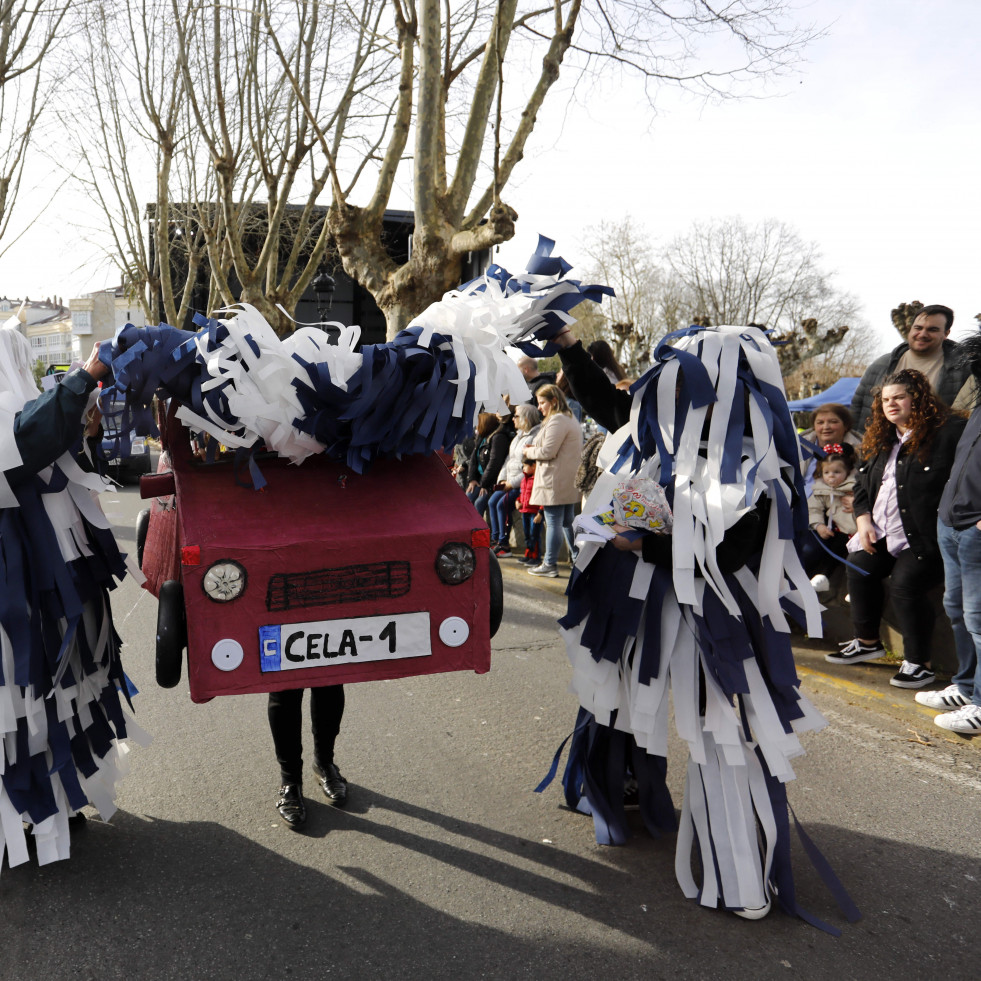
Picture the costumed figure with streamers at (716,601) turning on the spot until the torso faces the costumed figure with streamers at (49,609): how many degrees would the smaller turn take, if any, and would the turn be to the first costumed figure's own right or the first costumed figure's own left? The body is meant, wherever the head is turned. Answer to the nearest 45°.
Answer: approximately 45° to the first costumed figure's own right

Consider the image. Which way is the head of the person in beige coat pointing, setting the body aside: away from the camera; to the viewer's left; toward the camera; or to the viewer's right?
to the viewer's left

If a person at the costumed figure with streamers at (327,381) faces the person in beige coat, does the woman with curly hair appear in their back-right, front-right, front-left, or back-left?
front-right

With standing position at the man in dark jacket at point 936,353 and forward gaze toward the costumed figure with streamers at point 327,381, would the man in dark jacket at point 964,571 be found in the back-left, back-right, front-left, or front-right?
front-left

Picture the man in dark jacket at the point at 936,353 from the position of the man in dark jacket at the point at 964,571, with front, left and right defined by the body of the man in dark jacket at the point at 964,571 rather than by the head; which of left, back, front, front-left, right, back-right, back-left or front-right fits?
right

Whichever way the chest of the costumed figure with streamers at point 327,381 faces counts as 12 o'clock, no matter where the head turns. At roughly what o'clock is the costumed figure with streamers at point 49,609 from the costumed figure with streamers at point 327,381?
the costumed figure with streamers at point 49,609 is roughly at 4 o'clock from the costumed figure with streamers at point 327,381.

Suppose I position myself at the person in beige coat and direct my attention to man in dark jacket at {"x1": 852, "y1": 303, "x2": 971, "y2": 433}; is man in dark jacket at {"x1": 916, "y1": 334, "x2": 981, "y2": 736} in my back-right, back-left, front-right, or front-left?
front-right

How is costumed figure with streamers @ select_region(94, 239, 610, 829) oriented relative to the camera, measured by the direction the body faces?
toward the camera

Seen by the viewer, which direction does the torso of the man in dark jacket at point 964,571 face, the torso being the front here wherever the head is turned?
to the viewer's left

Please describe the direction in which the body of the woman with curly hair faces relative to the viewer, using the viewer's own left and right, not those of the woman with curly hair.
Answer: facing the viewer and to the left of the viewer

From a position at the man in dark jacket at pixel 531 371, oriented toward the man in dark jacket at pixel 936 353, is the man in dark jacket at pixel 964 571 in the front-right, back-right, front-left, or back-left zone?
front-right
